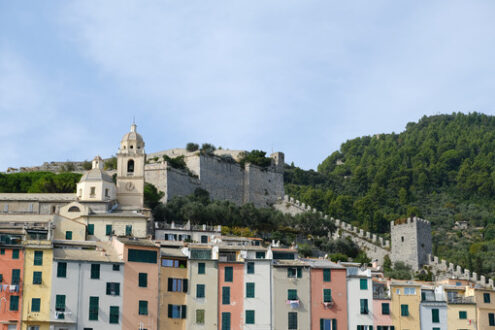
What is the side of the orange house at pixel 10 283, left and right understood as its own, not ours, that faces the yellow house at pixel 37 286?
left

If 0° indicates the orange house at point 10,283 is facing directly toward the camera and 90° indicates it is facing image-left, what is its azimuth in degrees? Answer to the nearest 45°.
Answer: approximately 0°

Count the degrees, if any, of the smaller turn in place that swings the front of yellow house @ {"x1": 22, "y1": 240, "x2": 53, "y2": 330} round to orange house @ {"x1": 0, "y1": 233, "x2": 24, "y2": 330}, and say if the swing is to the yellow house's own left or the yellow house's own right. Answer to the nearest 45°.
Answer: approximately 90° to the yellow house's own right

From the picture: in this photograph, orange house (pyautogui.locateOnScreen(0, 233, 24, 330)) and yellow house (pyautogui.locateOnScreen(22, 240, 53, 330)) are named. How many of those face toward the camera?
2
